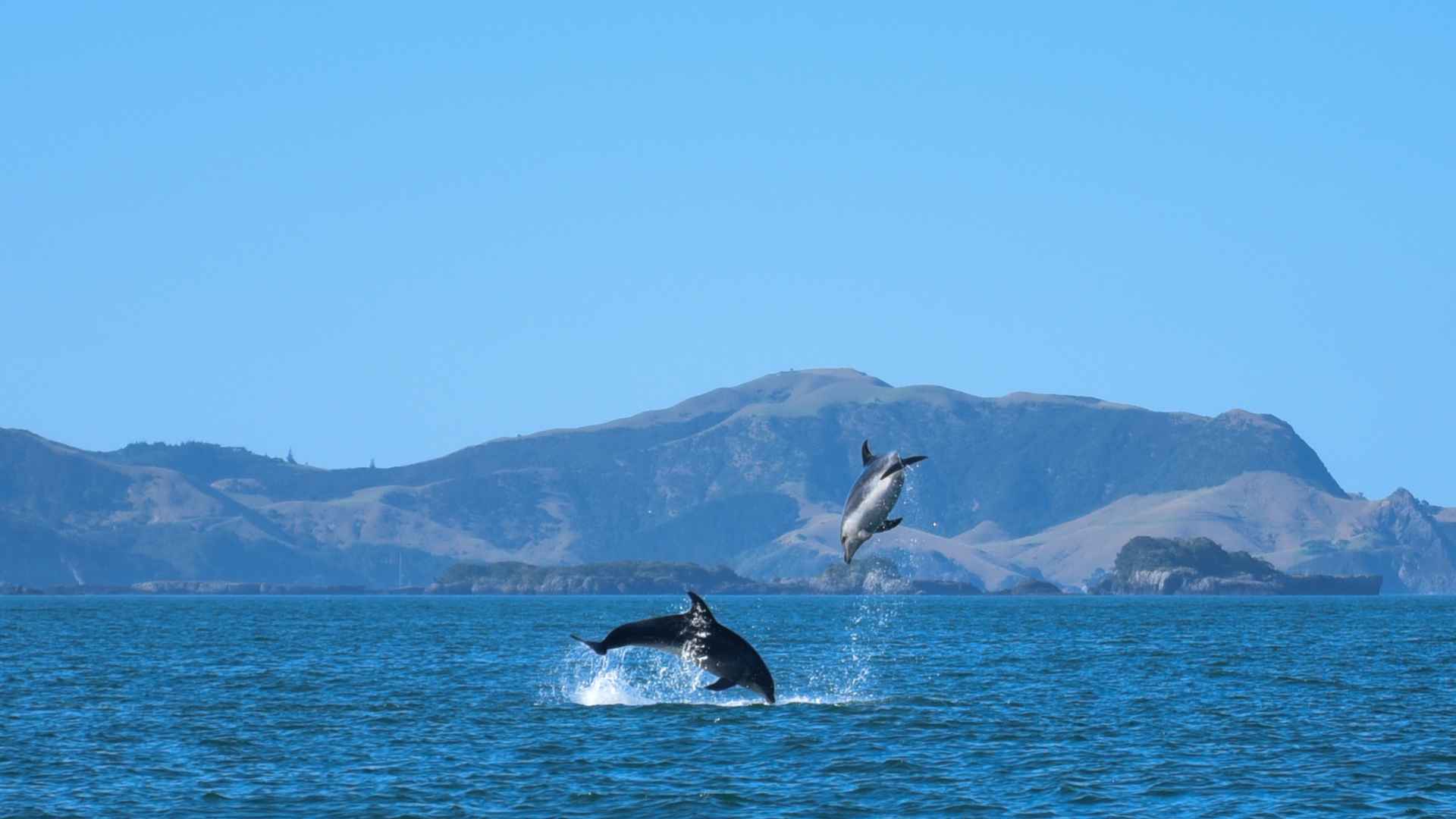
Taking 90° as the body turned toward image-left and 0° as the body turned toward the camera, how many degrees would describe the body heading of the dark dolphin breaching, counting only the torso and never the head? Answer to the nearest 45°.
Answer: approximately 270°
